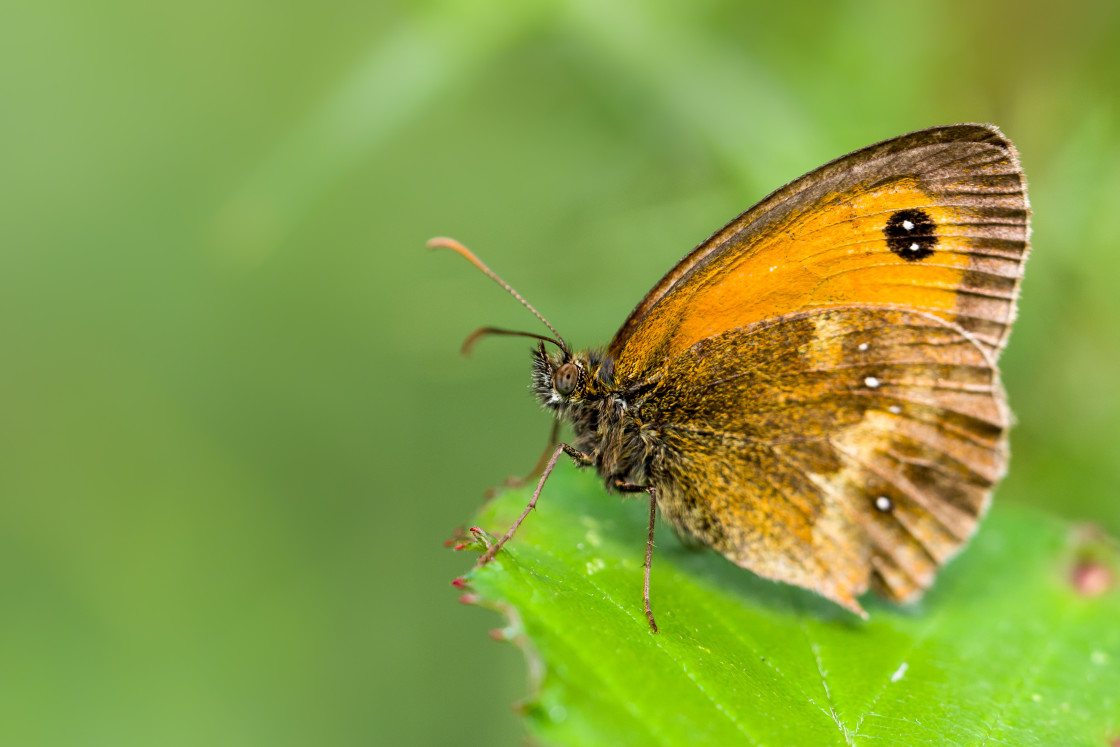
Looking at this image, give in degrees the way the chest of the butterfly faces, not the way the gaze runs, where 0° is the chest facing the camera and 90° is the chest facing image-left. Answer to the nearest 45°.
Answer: approximately 90°

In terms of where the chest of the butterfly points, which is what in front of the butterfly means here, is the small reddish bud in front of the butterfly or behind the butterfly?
behind
